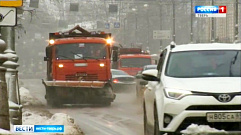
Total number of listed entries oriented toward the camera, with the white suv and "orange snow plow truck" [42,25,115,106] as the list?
2

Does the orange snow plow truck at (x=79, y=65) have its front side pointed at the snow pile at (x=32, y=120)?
yes

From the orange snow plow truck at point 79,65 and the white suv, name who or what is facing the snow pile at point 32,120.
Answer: the orange snow plow truck

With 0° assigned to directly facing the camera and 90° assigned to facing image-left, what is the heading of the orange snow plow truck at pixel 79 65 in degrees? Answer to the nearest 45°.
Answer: approximately 0°

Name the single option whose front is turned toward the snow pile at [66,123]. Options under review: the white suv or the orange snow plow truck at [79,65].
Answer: the orange snow plow truck

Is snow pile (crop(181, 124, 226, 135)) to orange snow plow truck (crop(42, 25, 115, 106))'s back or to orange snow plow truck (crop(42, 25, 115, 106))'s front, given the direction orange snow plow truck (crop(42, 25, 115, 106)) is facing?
to the front

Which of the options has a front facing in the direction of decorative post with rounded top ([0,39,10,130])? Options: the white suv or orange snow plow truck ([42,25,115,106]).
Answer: the orange snow plow truck
